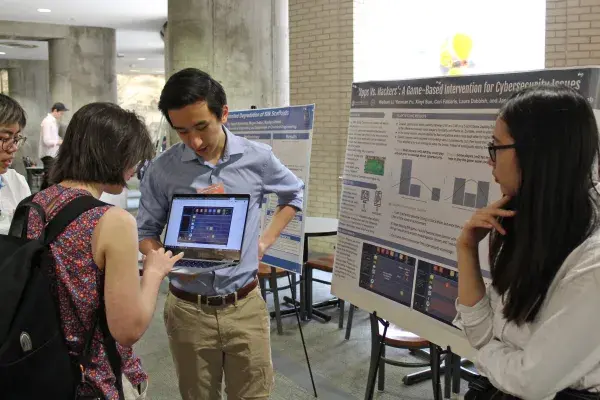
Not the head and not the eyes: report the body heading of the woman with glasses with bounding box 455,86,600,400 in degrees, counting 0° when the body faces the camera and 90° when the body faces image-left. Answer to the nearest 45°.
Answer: approximately 90°

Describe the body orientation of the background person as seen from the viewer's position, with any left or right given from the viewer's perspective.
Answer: facing to the right of the viewer

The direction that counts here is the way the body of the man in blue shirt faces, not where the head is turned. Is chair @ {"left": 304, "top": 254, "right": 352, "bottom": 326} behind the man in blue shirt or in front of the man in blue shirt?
behind

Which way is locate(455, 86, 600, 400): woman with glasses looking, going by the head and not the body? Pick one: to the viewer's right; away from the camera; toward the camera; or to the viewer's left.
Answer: to the viewer's left

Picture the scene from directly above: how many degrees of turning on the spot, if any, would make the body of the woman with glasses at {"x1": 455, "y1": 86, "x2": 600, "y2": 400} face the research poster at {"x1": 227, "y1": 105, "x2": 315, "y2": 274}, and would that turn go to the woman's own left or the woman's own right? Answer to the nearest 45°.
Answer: approximately 45° to the woman's own right

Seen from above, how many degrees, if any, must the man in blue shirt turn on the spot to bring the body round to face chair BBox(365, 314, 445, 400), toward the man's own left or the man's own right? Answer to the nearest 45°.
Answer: approximately 135° to the man's own left
